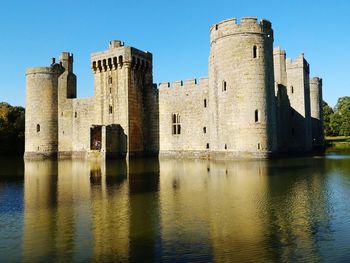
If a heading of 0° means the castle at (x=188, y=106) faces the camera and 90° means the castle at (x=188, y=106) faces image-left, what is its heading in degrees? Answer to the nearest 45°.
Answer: approximately 45°
